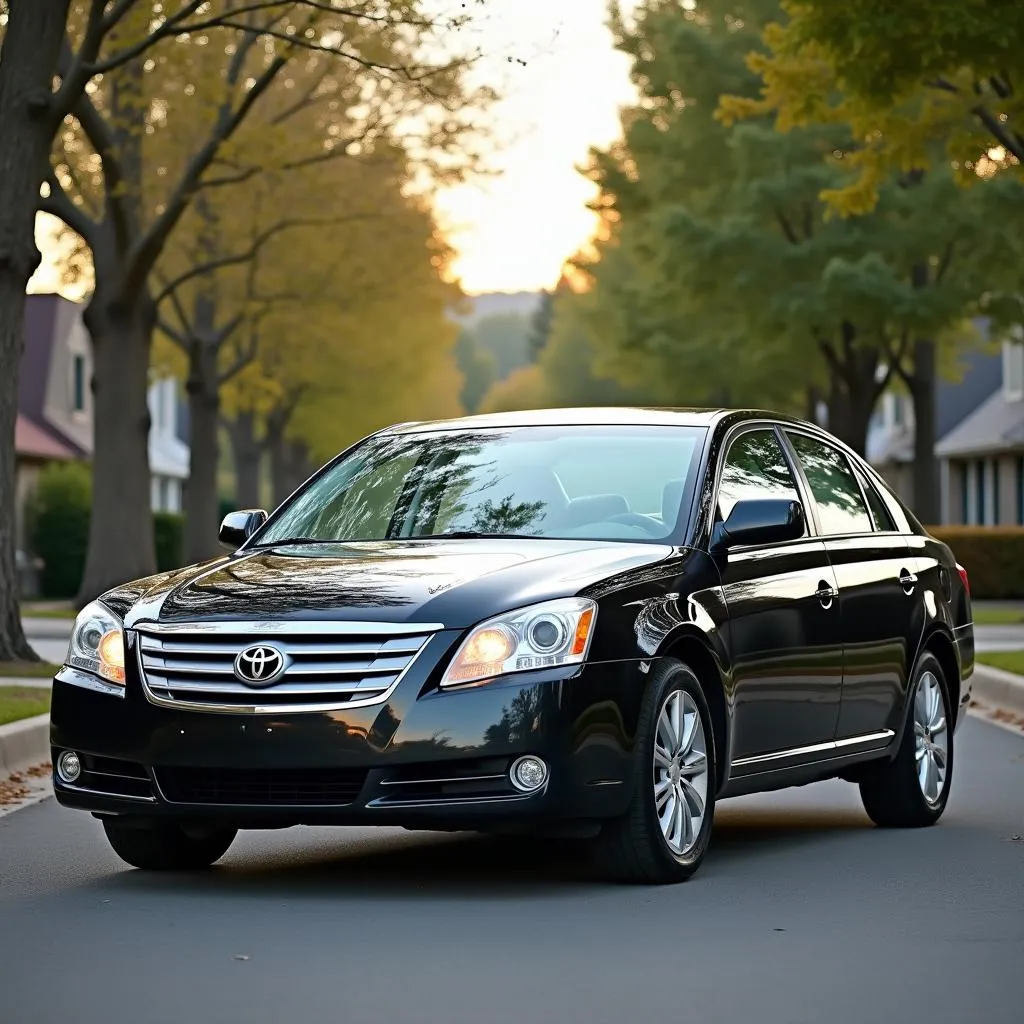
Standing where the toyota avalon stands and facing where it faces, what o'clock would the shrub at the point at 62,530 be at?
The shrub is roughly at 4 o'clock from the toyota avalon.

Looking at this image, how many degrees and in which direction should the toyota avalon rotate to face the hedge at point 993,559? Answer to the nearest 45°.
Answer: approximately 135° to its right

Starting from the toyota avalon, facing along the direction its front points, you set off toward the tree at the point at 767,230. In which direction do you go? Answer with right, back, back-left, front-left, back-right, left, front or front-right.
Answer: back-right

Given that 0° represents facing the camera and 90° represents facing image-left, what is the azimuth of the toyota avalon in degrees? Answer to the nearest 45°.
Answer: approximately 45°
